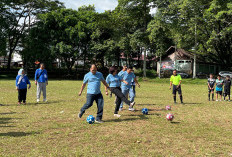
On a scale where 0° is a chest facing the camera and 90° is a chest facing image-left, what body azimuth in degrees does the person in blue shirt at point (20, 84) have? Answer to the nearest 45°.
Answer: approximately 0°
